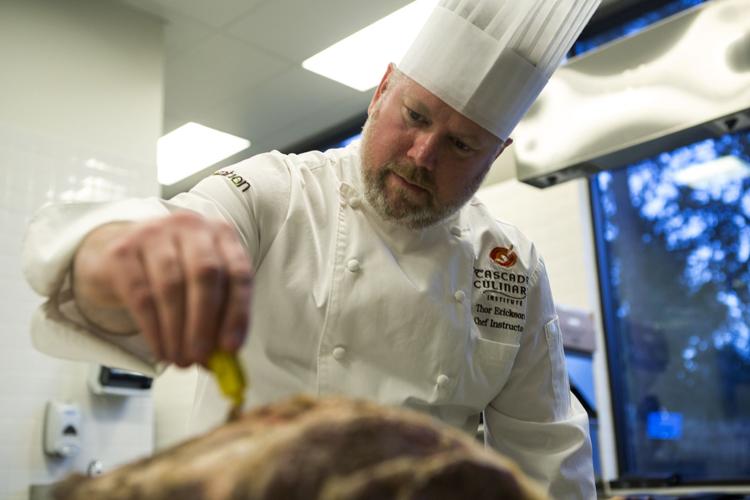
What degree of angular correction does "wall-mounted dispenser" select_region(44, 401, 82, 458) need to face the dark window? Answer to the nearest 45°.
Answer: approximately 45° to its left

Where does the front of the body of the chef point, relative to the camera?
toward the camera

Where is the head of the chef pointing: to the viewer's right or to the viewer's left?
to the viewer's left

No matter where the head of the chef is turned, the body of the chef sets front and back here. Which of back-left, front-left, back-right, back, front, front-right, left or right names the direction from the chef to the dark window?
back-left

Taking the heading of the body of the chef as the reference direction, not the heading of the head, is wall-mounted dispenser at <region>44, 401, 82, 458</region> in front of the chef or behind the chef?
behind

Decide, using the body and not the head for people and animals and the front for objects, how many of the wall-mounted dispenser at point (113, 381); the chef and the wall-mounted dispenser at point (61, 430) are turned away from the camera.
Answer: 0

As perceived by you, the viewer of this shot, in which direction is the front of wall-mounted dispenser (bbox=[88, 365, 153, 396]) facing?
facing the viewer and to the right of the viewer

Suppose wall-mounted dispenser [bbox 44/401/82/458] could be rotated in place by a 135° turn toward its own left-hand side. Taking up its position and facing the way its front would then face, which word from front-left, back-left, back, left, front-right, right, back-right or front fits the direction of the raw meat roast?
back

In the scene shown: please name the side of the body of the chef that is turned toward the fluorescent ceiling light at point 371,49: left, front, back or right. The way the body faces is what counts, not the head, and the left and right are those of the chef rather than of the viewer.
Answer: back

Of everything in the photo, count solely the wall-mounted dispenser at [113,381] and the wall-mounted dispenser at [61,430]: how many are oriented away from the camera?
0
